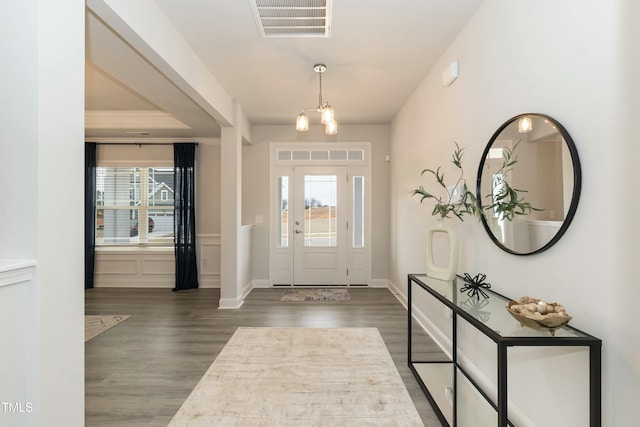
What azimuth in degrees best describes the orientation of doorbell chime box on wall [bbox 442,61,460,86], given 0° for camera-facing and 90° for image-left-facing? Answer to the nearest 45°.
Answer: approximately 45°

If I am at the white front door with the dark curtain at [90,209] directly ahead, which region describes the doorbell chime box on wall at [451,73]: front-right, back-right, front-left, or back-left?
back-left

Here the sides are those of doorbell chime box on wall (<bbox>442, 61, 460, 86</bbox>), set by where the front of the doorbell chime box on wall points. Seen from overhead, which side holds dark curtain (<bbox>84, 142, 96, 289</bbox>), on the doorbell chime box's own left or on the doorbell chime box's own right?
on the doorbell chime box's own right

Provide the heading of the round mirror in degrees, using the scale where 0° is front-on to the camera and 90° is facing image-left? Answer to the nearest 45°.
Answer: approximately 45°

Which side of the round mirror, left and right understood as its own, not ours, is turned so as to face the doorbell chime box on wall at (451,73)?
right

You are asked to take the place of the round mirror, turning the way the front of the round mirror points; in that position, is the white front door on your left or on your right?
on your right

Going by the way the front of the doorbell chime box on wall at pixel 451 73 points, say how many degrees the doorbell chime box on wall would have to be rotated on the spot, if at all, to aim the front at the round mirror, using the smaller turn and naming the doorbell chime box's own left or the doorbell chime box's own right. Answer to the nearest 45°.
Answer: approximately 45° to the doorbell chime box's own left

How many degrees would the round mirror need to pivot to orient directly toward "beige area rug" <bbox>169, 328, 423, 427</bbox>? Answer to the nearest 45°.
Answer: approximately 45° to its right
